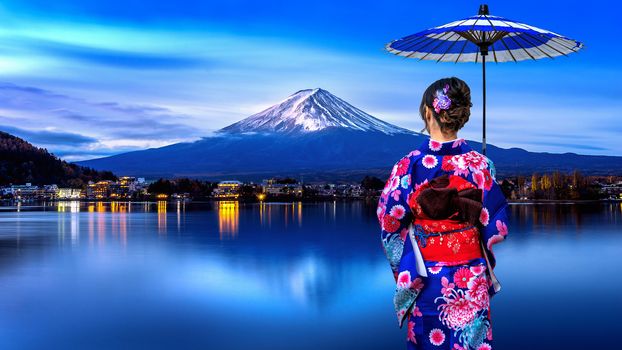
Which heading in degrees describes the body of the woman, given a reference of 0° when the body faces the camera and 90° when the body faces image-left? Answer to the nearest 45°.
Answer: approximately 180°
